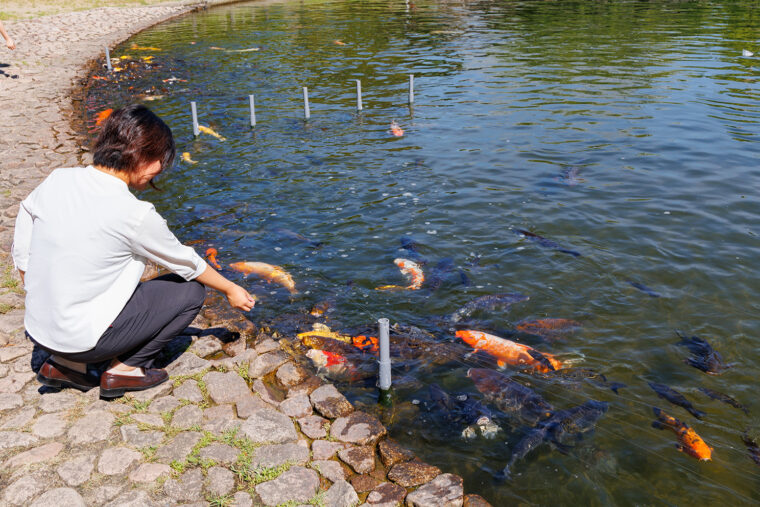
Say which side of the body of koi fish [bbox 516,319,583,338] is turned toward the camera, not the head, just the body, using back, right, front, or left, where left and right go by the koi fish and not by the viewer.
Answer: left

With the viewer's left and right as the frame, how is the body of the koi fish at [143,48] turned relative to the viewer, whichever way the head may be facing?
facing to the left of the viewer

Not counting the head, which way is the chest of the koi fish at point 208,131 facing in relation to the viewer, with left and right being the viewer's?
facing away from the viewer and to the left of the viewer

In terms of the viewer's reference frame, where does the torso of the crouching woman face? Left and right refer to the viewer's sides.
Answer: facing away from the viewer and to the right of the viewer

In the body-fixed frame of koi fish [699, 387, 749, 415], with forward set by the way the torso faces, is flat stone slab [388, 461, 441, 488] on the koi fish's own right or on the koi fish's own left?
on the koi fish's own left

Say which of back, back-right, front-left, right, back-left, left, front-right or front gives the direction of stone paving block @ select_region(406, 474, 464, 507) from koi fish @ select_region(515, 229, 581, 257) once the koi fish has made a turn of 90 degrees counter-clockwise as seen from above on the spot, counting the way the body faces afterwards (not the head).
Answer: front-left

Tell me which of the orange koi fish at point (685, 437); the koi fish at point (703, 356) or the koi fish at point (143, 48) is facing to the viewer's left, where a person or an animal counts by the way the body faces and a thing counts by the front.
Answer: the koi fish at point (143, 48)

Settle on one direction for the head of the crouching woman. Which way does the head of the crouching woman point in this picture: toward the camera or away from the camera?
away from the camera

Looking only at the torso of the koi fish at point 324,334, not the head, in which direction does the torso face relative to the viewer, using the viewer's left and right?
facing to the left of the viewer
